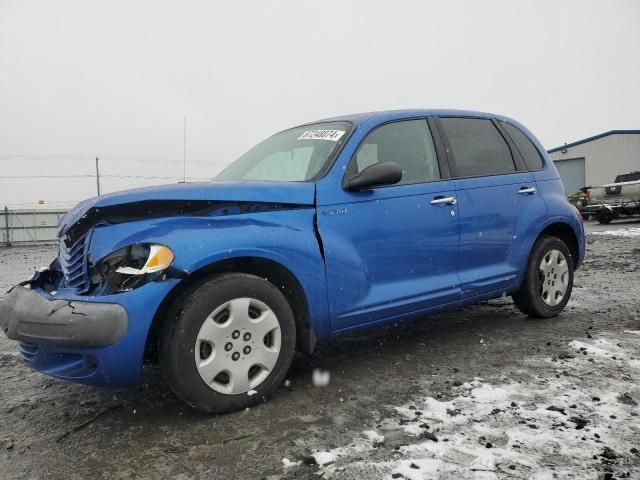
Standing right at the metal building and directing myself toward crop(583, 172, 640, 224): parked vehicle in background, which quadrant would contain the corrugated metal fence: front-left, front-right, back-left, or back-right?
front-right

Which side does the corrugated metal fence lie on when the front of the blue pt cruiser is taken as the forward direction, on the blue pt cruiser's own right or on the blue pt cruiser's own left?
on the blue pt cruiser's own right

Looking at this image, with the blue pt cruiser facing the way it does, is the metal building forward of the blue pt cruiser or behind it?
behind

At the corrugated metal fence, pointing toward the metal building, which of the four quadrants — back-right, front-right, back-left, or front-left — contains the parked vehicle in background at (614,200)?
front-right

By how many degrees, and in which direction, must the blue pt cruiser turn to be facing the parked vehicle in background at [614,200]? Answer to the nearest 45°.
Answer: approximately 180°

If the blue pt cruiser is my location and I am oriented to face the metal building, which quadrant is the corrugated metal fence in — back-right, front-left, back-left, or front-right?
front-left
